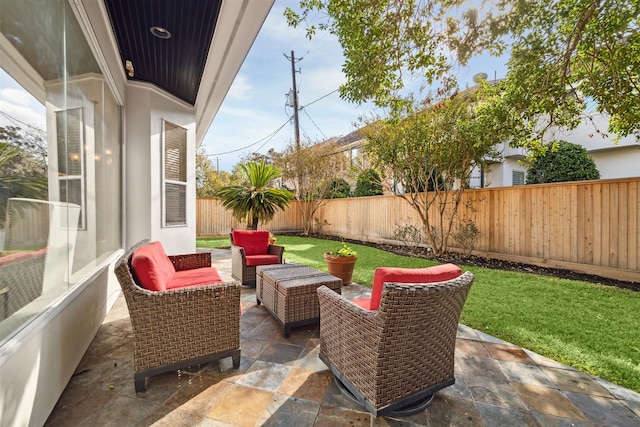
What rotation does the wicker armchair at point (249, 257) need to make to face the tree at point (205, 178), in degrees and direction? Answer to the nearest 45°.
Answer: approximately 135° to its left

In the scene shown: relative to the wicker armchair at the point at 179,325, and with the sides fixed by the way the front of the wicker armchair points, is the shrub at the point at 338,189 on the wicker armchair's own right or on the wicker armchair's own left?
on the wicker armchair's own left

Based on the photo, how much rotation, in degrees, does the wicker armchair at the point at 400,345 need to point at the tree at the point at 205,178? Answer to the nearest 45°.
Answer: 0° — it already faces it

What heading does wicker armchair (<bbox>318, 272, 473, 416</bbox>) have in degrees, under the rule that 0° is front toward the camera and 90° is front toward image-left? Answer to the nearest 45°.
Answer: approximately 135°

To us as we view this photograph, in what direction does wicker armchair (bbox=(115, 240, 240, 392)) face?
facing to the right of the viewer

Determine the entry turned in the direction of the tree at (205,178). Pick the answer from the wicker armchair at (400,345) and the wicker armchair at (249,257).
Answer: the wicker armchair at (400,345)

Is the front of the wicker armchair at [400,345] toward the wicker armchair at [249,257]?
yes
